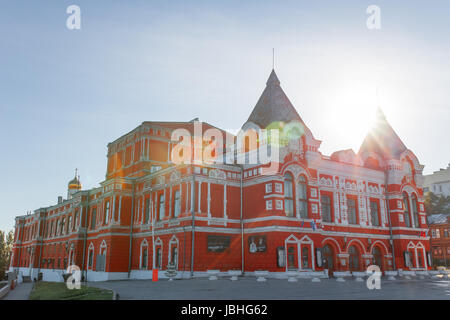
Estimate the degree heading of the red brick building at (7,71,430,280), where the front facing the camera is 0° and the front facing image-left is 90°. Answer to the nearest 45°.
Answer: approximately 315°
